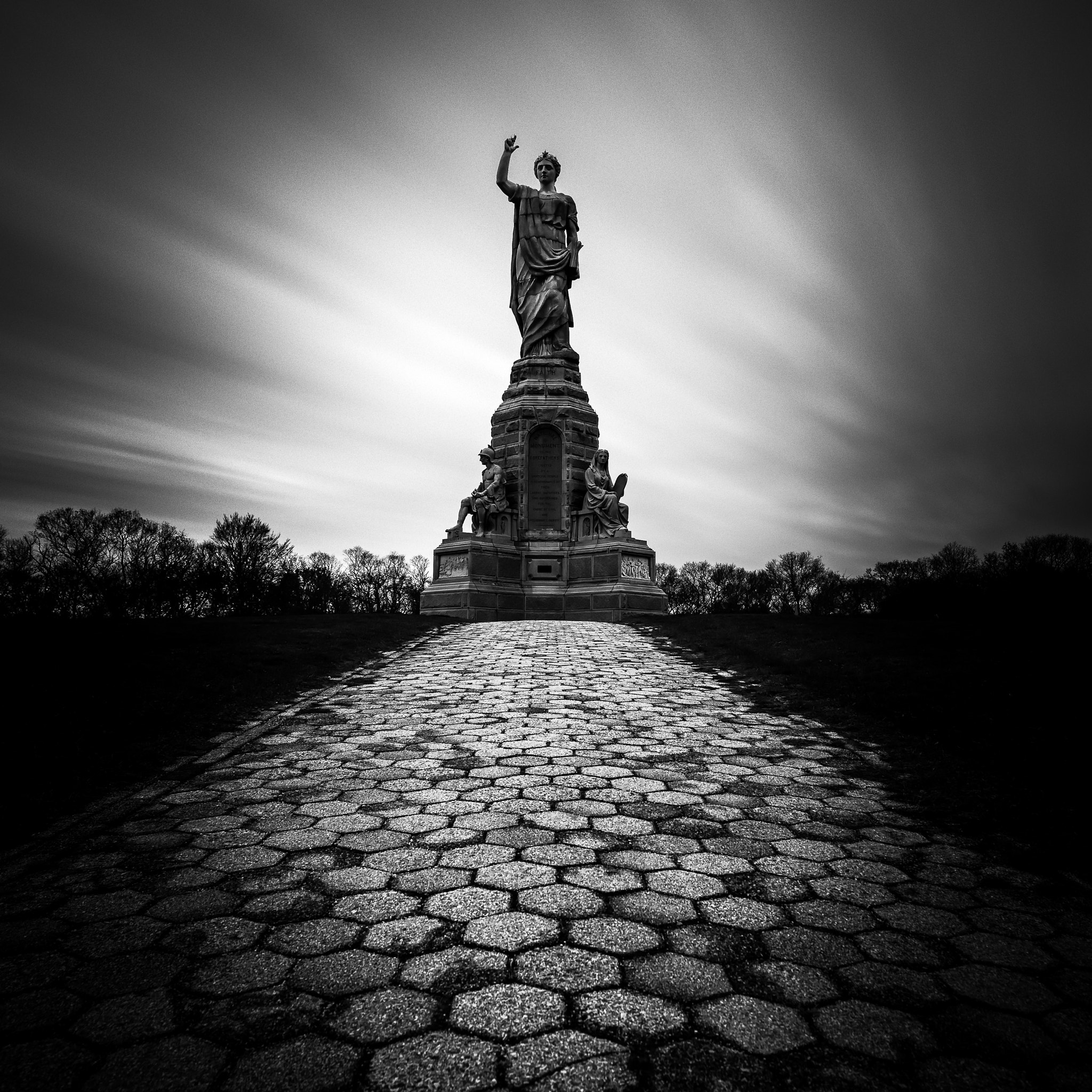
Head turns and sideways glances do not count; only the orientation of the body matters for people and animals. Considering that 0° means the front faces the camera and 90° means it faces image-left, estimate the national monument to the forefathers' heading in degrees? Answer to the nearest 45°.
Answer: approximately 0°

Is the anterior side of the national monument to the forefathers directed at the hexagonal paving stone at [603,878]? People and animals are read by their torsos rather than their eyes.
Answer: yes

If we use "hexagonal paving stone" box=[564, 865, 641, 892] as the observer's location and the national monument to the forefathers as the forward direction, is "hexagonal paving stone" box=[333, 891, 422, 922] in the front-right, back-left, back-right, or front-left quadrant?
back-left

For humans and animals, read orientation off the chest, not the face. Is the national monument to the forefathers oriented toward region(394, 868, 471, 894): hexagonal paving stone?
yes

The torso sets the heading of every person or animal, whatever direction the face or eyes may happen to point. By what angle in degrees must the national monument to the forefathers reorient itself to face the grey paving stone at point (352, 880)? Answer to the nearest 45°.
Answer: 0° — it already faces it

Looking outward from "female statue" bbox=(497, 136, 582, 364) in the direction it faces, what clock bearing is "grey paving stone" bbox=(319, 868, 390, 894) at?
The grey paving stone is roughly at 12 o'clock from the female statue.

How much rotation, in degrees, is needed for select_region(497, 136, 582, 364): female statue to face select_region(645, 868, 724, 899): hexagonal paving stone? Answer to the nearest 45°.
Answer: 0° — it already faces it
